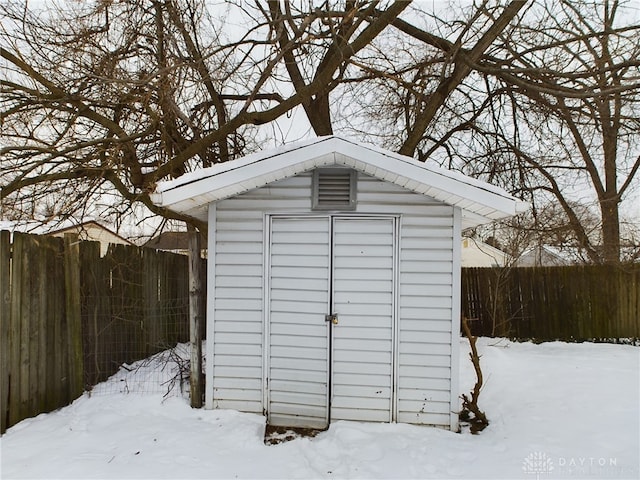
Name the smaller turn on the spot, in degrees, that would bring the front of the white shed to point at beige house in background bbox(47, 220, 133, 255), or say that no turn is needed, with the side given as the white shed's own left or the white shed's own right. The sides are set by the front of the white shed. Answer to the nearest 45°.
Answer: approximately 135° to the white shed's own right

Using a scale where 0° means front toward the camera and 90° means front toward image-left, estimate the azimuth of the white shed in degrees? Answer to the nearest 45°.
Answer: approximately 0°

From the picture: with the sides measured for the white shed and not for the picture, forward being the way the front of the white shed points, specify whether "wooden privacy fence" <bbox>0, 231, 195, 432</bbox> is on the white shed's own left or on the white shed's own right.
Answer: on the white shed's own right
